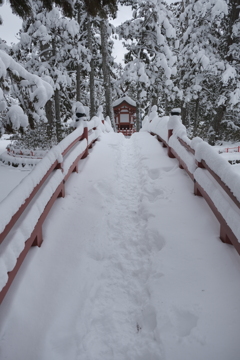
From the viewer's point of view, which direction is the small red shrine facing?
toward the camera

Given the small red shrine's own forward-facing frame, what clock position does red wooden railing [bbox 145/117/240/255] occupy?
The red wooden railing is roughly at 12 o'clock from the small red shrine.

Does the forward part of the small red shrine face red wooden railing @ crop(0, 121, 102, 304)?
yes
